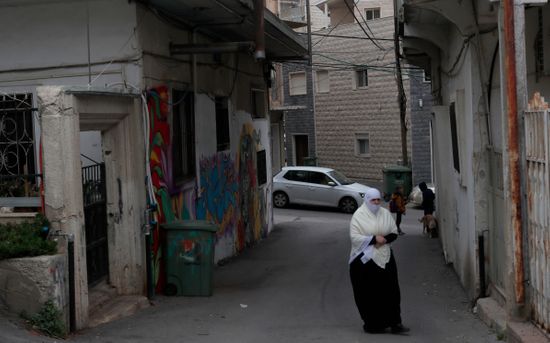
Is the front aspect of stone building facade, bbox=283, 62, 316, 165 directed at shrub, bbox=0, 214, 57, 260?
yes

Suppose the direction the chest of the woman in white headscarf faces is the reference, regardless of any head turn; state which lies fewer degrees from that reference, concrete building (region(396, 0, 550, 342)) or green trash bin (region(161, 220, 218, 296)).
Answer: the concrete building

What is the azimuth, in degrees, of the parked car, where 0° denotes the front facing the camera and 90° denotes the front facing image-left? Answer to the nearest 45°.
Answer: approximately 315°

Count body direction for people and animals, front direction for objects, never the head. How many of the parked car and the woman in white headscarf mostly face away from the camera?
0

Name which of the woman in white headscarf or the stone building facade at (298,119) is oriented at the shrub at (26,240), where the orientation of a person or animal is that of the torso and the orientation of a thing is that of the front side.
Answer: the stone building facade

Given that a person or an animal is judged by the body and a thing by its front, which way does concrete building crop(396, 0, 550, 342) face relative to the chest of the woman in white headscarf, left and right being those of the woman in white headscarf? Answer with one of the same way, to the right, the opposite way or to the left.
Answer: to the right

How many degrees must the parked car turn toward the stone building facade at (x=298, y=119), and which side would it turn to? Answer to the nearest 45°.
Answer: approximately 135° to its left

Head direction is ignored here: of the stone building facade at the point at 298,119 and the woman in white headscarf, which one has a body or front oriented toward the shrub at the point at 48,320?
the stone building facade

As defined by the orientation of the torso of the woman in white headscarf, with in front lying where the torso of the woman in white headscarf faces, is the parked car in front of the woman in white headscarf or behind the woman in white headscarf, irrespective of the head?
behind

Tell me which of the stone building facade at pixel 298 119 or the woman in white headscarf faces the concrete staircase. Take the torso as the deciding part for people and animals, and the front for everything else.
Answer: the stone building facade
